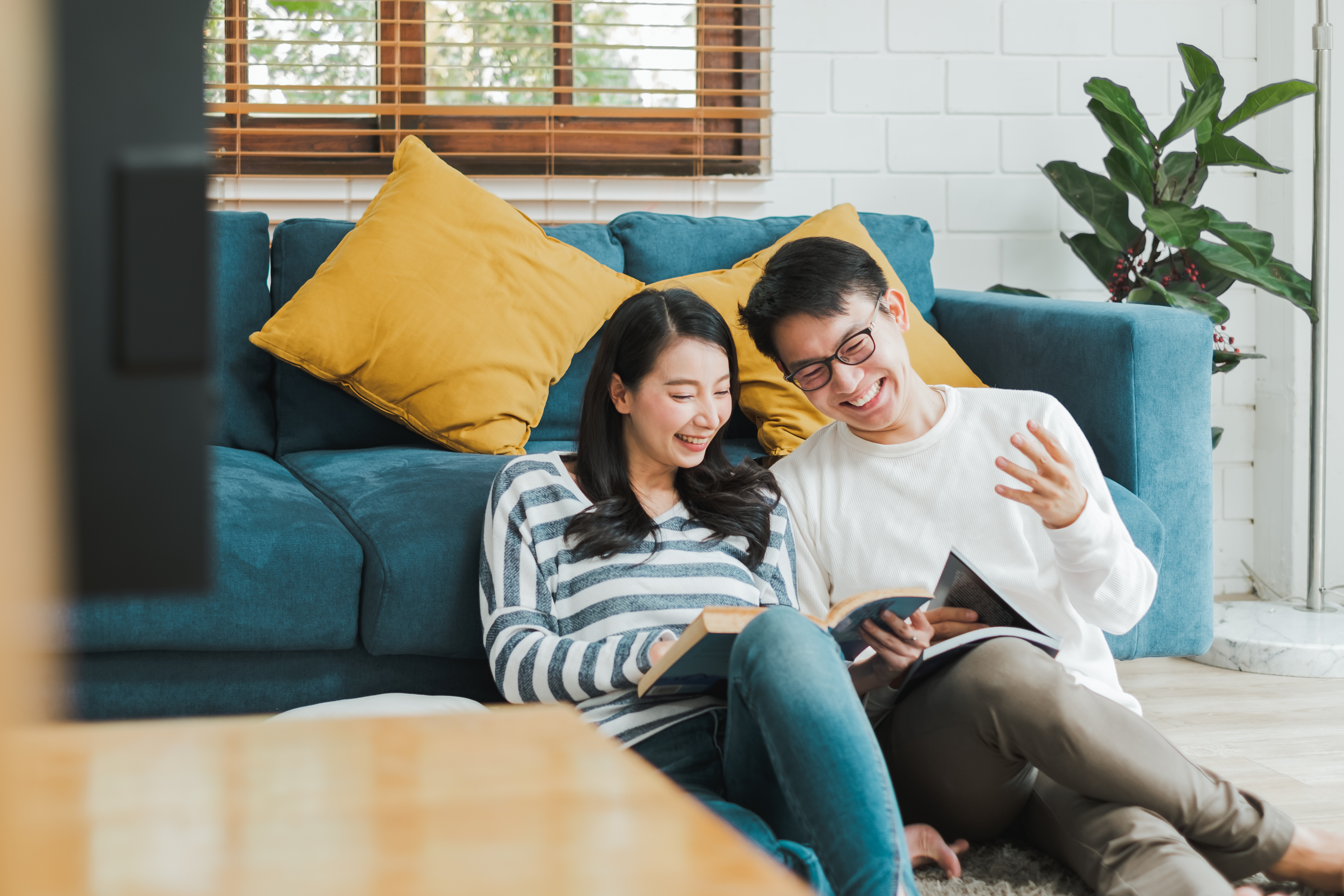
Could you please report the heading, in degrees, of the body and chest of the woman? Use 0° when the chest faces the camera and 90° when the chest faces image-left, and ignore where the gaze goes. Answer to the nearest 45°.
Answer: approximately 315°

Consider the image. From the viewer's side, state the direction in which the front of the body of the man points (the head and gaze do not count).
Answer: toward the camera

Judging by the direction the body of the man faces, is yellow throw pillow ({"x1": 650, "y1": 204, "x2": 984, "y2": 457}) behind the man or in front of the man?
behind

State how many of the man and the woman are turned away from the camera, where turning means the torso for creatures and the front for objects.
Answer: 0

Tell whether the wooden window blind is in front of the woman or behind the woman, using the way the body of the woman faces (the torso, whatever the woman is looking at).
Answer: behind

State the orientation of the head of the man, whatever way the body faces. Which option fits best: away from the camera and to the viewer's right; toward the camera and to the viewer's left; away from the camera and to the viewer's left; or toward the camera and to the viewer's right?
toward the camera and to the viewer's left

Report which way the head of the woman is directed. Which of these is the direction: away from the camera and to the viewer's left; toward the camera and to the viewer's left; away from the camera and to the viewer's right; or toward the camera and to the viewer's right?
toward the camera and to the viewer's right
